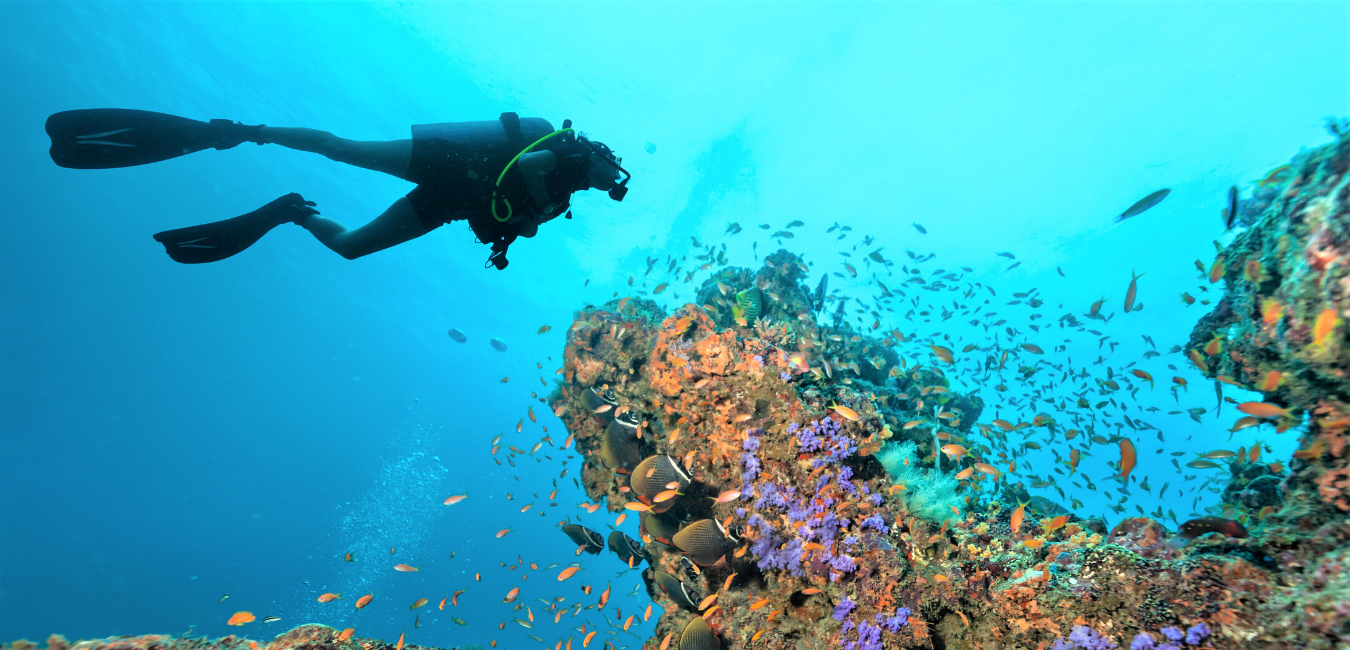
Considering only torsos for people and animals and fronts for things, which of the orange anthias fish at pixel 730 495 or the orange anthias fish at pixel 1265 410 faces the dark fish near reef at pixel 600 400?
the orange anthias fish at pixel 1265 410

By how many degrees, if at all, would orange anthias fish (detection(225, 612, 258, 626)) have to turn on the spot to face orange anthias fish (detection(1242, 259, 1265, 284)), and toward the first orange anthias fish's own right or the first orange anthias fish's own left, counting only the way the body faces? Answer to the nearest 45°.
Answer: approximately 135° to the first orange anthias fish's own left

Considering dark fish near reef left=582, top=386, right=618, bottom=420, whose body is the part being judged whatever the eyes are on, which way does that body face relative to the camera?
to the viewer's right

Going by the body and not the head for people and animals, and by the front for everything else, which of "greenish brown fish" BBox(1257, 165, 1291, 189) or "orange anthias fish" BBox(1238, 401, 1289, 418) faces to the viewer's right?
"greenish brown fish" BBox(1257, 165, 1291, 189)

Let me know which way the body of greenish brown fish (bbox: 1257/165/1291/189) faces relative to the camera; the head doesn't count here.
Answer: to the viewer's right

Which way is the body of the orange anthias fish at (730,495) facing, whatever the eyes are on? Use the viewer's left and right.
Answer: facing to the right of the viewer

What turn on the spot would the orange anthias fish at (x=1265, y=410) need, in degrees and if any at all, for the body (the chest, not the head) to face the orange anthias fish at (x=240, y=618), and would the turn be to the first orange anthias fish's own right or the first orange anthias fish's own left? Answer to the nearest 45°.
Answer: approximately 45° to the first orange anthias fish's own left
